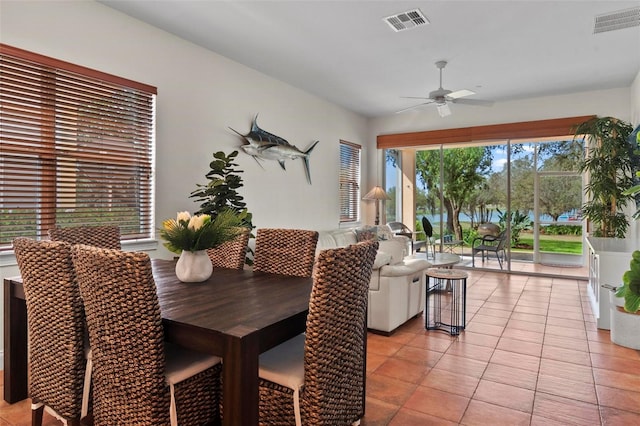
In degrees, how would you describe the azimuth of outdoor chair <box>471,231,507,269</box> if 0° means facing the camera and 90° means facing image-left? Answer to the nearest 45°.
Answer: approximately 90°

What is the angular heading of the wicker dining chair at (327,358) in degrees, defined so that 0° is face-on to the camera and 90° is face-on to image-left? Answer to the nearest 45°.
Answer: approximately 135°

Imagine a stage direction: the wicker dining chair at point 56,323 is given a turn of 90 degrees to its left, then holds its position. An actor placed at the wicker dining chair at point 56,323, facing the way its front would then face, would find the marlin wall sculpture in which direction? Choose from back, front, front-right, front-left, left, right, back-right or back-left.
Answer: right

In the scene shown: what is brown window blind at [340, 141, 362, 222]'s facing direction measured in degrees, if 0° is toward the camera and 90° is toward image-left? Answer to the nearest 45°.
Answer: approximately 315°

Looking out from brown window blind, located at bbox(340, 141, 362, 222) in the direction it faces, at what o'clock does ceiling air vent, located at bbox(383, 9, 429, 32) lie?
The ceiling air vent is roughly at 1 o'clock from the brown window blind.

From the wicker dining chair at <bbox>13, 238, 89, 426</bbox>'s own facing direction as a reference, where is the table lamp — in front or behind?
in front

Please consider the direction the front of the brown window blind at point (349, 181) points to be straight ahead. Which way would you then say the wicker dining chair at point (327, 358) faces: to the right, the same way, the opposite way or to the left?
the opposite way

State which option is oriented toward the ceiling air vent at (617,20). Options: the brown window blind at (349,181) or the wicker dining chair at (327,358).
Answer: the brown window blind

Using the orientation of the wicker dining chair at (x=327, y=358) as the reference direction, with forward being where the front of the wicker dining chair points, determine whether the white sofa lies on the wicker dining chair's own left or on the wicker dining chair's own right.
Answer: on the wicker dining chair's own right

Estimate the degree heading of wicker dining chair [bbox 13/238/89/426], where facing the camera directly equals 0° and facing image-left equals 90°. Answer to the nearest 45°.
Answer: approximately 225°

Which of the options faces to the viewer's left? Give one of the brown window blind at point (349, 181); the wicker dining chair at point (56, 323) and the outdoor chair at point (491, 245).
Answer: the outdoor chair

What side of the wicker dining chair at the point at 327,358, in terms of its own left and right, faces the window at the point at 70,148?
front

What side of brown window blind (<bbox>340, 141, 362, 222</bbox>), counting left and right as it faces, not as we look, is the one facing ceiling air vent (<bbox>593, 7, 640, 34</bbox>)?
front

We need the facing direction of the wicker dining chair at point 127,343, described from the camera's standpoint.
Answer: facing away from the viewer and to the right of the viewer

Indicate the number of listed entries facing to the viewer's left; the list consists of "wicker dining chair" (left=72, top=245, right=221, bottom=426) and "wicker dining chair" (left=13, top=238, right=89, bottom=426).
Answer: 0
